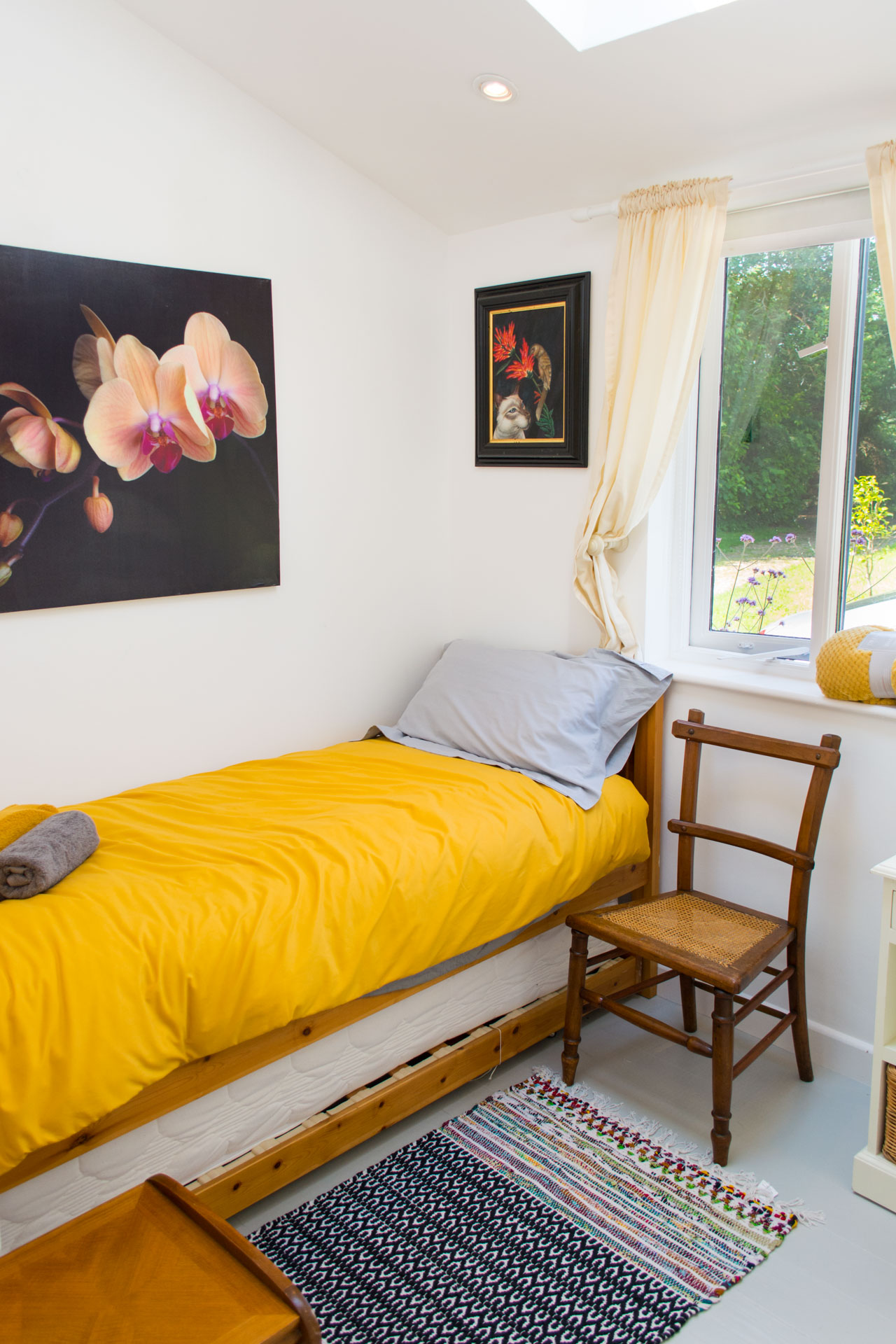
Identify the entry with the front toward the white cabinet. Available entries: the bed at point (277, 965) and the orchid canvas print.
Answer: the orchid canvas print

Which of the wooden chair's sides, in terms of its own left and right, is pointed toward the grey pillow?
right

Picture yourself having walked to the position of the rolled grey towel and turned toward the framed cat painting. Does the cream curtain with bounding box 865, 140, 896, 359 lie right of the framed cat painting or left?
right

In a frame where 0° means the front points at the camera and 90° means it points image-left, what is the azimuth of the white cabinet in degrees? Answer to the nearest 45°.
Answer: approximately 45°
